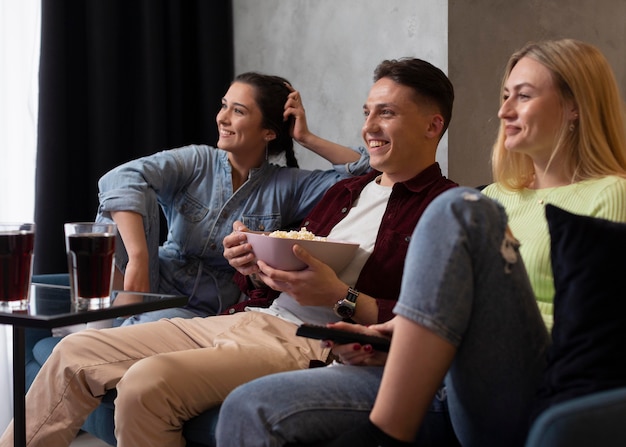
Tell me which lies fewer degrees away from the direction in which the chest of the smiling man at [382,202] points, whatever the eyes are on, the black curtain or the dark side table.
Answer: the dark side table

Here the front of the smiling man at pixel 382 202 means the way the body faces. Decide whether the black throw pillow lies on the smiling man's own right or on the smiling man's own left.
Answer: on the smiling man's own left

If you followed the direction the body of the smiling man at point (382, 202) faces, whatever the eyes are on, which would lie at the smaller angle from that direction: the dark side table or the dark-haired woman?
the dark side table

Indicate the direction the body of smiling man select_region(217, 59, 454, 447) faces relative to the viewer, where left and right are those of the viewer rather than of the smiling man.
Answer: facing the viewer and to the left of the viewer

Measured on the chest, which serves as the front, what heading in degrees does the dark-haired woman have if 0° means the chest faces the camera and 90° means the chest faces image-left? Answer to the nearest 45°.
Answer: approximately 45°

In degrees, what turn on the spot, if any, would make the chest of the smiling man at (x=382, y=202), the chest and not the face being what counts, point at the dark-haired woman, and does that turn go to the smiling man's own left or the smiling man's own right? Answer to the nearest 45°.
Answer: approximately 90° to the smiling man's own right

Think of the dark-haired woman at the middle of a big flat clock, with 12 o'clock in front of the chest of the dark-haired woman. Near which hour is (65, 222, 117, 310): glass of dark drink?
The glass of dark drink is roughly at 11 o'clock from the dark-haired woman.

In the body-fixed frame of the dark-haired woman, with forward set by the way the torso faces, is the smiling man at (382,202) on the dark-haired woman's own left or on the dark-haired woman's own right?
on the dark-haired woman's own left

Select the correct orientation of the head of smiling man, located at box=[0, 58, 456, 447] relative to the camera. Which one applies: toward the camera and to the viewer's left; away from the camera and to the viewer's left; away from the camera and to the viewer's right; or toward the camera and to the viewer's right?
toward the camera and to the viewer's left
